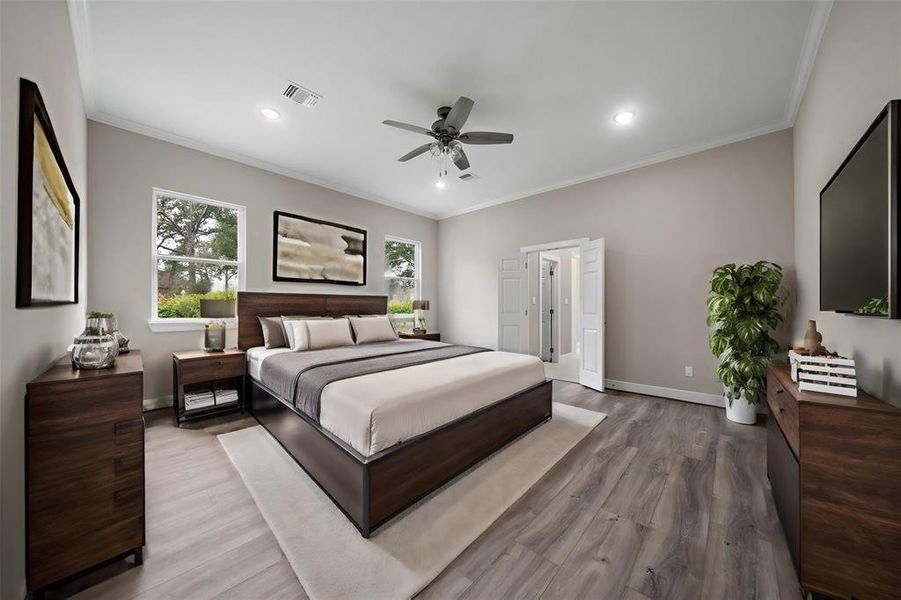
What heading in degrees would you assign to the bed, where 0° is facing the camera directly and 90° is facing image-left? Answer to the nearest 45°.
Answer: approximately 315°

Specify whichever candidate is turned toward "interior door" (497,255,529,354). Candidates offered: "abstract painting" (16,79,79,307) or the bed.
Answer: the abstract painting

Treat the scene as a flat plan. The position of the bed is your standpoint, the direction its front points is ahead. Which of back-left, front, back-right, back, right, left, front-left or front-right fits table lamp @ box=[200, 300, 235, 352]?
back

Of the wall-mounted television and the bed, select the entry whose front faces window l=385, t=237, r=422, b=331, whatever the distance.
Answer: the wall-mounted television

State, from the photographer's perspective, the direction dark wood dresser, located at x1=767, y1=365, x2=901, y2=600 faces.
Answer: facing to the left of the viewer

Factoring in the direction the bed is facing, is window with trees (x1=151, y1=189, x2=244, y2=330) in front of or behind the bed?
behind

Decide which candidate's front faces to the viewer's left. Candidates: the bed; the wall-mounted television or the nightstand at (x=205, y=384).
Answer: the wall-mounted television

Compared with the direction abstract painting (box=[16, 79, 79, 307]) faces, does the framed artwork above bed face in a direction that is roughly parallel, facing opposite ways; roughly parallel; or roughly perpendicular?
roughly perpendicular

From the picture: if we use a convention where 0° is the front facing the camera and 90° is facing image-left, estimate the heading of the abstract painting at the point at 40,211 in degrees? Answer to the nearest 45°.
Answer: approximately 270°
